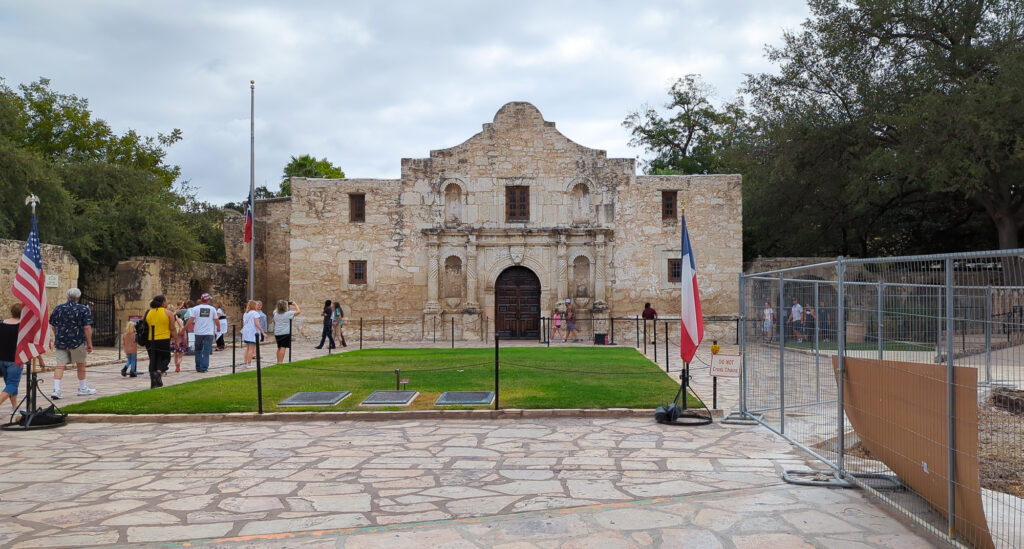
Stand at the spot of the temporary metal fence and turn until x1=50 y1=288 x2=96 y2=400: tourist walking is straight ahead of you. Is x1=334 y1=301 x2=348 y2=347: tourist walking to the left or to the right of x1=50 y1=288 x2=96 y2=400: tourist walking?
right

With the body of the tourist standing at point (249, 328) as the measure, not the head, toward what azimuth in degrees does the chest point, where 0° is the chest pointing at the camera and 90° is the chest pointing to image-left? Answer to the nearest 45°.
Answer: approximately 225°

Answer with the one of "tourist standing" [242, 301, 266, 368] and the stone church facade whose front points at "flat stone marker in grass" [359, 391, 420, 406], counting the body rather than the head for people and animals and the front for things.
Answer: the stone church facade

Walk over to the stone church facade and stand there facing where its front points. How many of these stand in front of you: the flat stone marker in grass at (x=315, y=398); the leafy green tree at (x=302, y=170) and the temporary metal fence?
2

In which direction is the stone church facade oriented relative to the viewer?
toward the camera

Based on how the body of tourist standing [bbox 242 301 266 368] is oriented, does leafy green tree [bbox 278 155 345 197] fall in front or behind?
in front

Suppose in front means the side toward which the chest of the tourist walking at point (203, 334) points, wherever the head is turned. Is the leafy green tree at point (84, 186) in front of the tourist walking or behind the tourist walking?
in front

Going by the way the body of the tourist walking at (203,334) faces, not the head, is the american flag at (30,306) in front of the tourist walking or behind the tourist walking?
behind

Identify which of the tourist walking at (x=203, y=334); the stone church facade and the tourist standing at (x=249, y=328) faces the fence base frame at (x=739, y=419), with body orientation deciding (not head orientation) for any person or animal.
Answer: the stone church facade

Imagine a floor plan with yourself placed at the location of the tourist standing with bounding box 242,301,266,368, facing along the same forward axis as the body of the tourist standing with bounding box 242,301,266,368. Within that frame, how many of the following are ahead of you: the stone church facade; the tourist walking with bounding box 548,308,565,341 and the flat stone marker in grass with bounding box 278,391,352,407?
2

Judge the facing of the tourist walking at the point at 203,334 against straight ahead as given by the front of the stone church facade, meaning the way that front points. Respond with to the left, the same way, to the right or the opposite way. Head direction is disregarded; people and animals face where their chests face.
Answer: the opposite way

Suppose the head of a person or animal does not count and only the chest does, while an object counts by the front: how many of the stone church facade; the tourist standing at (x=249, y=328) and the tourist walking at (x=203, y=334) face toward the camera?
1

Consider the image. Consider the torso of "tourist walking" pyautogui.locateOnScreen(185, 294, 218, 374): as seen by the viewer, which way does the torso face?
away from the camera
